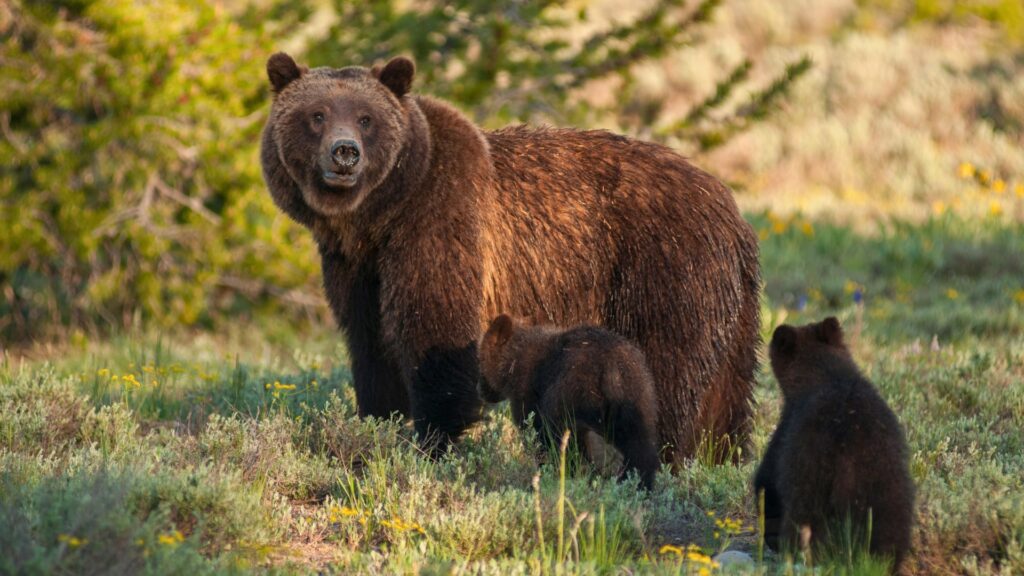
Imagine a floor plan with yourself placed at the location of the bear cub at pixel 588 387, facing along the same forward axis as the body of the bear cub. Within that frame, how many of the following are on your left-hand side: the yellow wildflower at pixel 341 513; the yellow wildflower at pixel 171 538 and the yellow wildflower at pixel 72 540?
3

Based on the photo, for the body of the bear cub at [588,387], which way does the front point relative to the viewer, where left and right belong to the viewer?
facing away from the viewer and to the left of the viewer

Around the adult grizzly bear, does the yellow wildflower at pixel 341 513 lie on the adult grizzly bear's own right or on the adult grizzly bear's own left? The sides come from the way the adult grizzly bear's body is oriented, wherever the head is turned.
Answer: on the adult grizzly bear's own left

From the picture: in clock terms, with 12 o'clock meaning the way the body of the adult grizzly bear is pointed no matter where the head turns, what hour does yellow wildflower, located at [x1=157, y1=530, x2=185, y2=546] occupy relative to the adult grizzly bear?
The yellow wildflower is roughly at 10 o'clock from the adult grizzly bear.

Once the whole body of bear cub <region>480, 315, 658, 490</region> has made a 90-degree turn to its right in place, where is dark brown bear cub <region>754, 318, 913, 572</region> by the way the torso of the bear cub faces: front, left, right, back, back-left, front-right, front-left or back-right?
right

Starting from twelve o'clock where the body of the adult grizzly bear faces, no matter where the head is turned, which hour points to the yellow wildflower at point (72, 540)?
The yellow wildflower is roughly at 10 o'clock from the adult grizzly bear.

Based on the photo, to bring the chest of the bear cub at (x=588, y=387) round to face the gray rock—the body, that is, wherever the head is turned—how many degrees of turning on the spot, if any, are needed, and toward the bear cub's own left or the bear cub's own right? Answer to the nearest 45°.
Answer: approximately 180°

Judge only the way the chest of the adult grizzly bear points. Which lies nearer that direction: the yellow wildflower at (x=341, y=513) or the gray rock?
the yellow wildflower

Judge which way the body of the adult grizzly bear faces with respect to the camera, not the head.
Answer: to the viewer's left

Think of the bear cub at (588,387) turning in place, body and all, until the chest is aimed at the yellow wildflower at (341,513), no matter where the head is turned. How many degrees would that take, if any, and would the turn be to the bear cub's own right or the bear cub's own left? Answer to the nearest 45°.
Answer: approximately 90° to the bear cub's own left

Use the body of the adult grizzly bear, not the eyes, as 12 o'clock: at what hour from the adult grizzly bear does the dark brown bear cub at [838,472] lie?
The dark brown bear cub is roughly at 8 o'clock from the adult grizzly bear.
